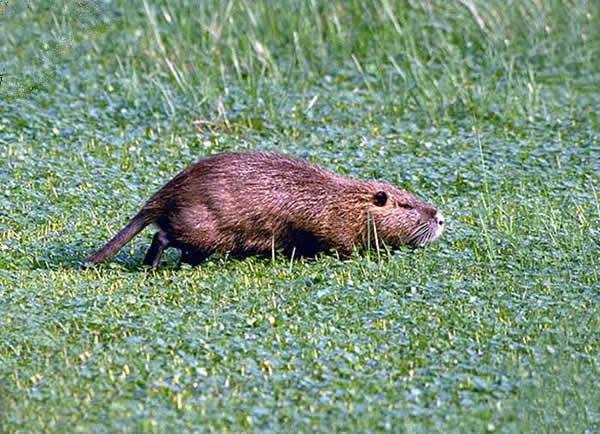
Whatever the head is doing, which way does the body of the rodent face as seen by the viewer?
to the viewer's right
